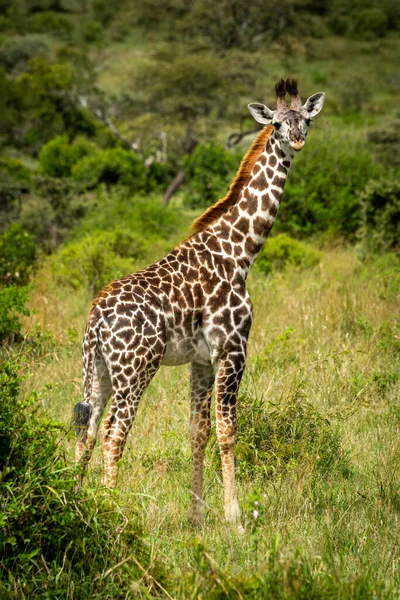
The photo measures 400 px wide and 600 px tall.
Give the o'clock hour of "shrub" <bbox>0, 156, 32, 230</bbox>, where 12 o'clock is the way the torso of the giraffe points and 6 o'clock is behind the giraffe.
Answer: The shrub is roughly at 7 o'clock from the giraffe.

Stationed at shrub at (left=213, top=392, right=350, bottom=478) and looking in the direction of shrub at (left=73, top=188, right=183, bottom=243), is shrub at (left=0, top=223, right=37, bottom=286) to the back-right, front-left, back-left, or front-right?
front-left

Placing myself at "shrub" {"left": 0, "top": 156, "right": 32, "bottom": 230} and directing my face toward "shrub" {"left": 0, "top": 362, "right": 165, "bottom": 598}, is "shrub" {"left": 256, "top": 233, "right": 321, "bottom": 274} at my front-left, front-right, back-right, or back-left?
front-left

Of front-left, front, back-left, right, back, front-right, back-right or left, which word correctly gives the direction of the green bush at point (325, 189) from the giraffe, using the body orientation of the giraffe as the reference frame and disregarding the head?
back-left

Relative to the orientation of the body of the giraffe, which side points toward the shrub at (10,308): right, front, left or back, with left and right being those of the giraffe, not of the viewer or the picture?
back

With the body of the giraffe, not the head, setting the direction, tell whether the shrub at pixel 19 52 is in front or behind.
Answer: behind

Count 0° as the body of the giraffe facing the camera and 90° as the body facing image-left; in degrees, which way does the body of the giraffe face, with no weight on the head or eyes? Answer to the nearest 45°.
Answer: approximately 315°

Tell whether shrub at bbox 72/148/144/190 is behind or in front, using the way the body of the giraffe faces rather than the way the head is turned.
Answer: behind

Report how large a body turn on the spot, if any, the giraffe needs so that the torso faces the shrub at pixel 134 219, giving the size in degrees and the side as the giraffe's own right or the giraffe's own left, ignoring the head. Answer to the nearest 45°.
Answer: approximately 135° to the giraffe's own left

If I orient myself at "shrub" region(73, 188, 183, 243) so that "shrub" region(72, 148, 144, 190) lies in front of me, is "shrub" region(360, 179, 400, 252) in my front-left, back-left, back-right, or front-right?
back-right
